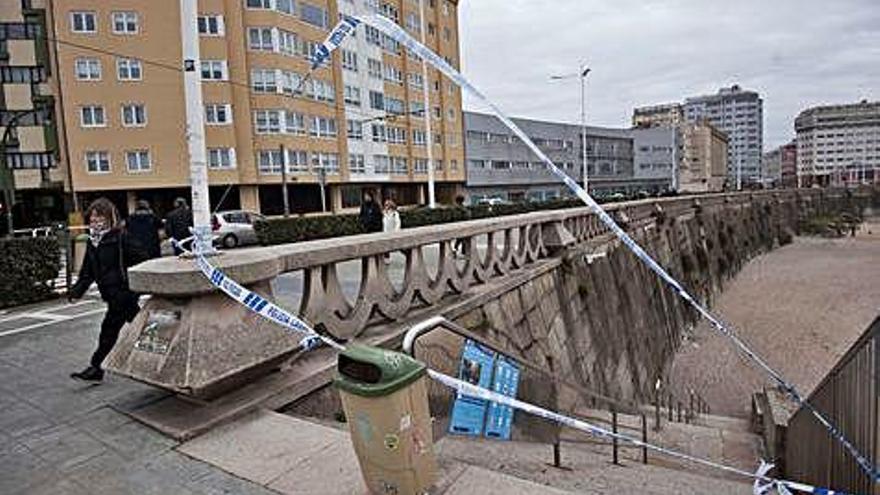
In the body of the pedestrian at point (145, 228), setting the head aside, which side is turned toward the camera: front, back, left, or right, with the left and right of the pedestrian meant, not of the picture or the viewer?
back

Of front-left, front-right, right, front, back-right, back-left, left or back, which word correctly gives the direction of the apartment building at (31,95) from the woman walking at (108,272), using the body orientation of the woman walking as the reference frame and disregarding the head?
back-right

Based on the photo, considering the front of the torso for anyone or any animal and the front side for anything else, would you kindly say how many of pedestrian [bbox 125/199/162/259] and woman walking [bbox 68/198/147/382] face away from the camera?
1

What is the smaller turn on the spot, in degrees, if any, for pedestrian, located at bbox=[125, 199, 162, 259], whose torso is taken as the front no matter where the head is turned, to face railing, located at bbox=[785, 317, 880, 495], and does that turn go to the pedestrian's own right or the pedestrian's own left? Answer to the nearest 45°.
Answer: approximately 135° to the pedestrian's own right

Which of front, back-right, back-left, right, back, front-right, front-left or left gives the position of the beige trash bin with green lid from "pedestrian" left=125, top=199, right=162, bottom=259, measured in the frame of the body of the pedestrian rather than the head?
back

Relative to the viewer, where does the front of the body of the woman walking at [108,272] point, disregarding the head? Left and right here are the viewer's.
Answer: facing the viewer and to the left of the viewer

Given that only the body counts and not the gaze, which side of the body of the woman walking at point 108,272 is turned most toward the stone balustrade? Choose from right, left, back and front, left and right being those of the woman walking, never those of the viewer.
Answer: left

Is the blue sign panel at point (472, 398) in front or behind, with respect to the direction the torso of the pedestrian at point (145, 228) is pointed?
behind

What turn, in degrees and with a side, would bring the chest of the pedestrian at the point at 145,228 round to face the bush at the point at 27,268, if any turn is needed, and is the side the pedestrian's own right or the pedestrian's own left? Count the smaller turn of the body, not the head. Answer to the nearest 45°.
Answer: approximately 45° to the pedestrian's own left

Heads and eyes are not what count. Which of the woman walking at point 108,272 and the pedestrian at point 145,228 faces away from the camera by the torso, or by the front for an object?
the pedestrian

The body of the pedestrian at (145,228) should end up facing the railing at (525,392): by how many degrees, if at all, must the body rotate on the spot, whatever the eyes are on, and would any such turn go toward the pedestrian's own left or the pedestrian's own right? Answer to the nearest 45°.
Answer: approximately 135° to the pedestrian's own right

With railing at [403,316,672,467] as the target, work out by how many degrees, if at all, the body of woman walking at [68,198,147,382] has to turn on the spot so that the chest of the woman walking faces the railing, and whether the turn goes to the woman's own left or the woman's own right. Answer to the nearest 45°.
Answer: approximately 135° to the woman's own left

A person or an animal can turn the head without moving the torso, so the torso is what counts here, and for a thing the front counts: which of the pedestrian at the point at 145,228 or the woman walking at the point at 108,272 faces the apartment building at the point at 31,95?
the pedestrian

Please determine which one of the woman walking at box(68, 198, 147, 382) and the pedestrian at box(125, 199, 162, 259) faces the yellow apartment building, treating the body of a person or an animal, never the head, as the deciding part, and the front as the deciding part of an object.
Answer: the pedestrian

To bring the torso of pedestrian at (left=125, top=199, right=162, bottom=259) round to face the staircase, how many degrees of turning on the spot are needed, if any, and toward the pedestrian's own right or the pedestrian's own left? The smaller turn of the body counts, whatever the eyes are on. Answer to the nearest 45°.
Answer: approximately 180°

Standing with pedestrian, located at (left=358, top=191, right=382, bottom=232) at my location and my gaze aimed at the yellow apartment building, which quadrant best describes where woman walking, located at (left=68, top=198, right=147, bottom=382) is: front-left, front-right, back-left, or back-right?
back-left
